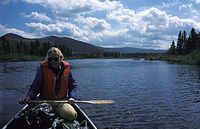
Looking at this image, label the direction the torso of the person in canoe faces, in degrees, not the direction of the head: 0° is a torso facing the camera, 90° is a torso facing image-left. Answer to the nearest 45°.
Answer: approximately 0°
